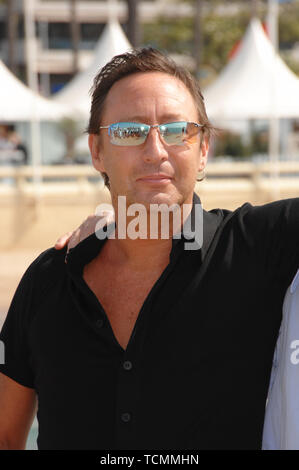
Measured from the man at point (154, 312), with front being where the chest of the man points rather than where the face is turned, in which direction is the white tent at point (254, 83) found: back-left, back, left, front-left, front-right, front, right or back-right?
back

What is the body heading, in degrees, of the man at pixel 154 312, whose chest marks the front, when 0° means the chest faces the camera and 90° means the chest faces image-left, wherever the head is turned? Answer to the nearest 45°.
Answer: approximately 0°

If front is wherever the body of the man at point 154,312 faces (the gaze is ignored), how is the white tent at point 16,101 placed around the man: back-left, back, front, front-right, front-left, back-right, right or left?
back

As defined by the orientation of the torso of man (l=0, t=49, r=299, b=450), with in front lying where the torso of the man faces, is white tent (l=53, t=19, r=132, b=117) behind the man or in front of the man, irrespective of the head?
behind

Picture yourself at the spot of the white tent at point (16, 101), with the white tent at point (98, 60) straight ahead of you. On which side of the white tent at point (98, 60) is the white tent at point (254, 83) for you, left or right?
right
